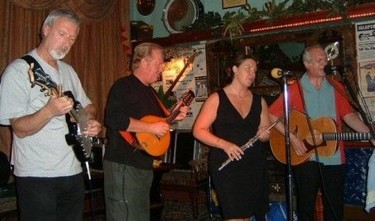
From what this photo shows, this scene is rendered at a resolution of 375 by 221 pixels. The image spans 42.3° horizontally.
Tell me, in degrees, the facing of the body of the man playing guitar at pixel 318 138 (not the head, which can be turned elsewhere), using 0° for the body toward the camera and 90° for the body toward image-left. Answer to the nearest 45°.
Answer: approximately 0°

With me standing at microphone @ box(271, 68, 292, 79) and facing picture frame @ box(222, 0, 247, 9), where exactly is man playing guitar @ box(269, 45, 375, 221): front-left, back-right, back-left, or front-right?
front-right

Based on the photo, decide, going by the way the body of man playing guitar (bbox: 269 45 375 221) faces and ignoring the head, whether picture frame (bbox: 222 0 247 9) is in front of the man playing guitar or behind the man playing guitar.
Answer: behind

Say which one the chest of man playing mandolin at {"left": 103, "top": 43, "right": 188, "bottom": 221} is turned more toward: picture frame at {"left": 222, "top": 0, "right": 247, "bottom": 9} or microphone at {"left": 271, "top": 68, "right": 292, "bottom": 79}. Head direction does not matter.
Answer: the microphone

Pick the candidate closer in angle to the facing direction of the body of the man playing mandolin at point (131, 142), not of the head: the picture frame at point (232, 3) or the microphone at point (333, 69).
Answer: the microphone
